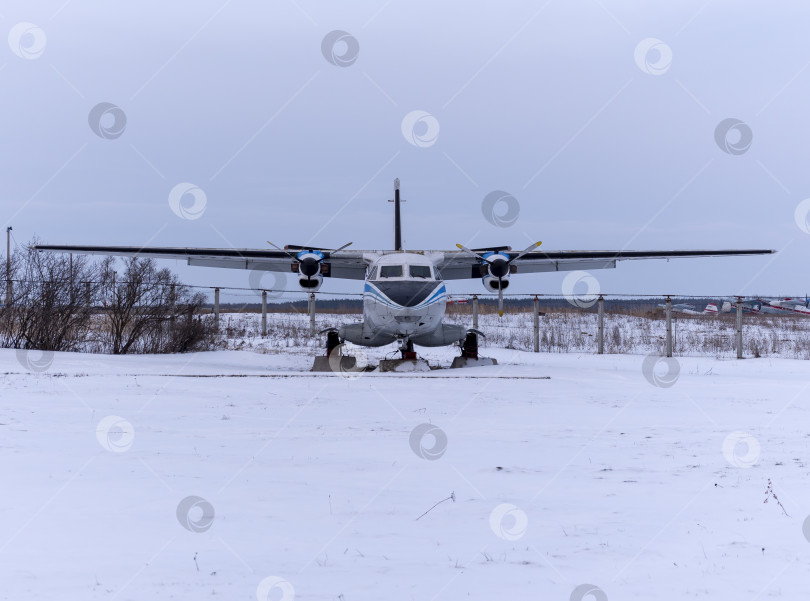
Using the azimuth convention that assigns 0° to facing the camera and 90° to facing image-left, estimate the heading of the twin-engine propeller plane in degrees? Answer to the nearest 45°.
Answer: approximately 0°

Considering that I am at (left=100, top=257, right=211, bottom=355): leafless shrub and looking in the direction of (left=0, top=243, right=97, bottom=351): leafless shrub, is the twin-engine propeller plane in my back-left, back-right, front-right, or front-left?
back-left

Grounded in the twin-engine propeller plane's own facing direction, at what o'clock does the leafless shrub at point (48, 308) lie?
The leafless shrub is roughly at 3 o'clock from the twin-engine propeller plane.

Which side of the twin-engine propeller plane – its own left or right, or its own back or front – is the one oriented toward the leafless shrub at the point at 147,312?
right
